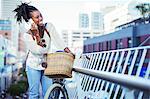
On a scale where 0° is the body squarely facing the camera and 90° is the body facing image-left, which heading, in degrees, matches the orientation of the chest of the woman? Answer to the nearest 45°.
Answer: approximately 315°
